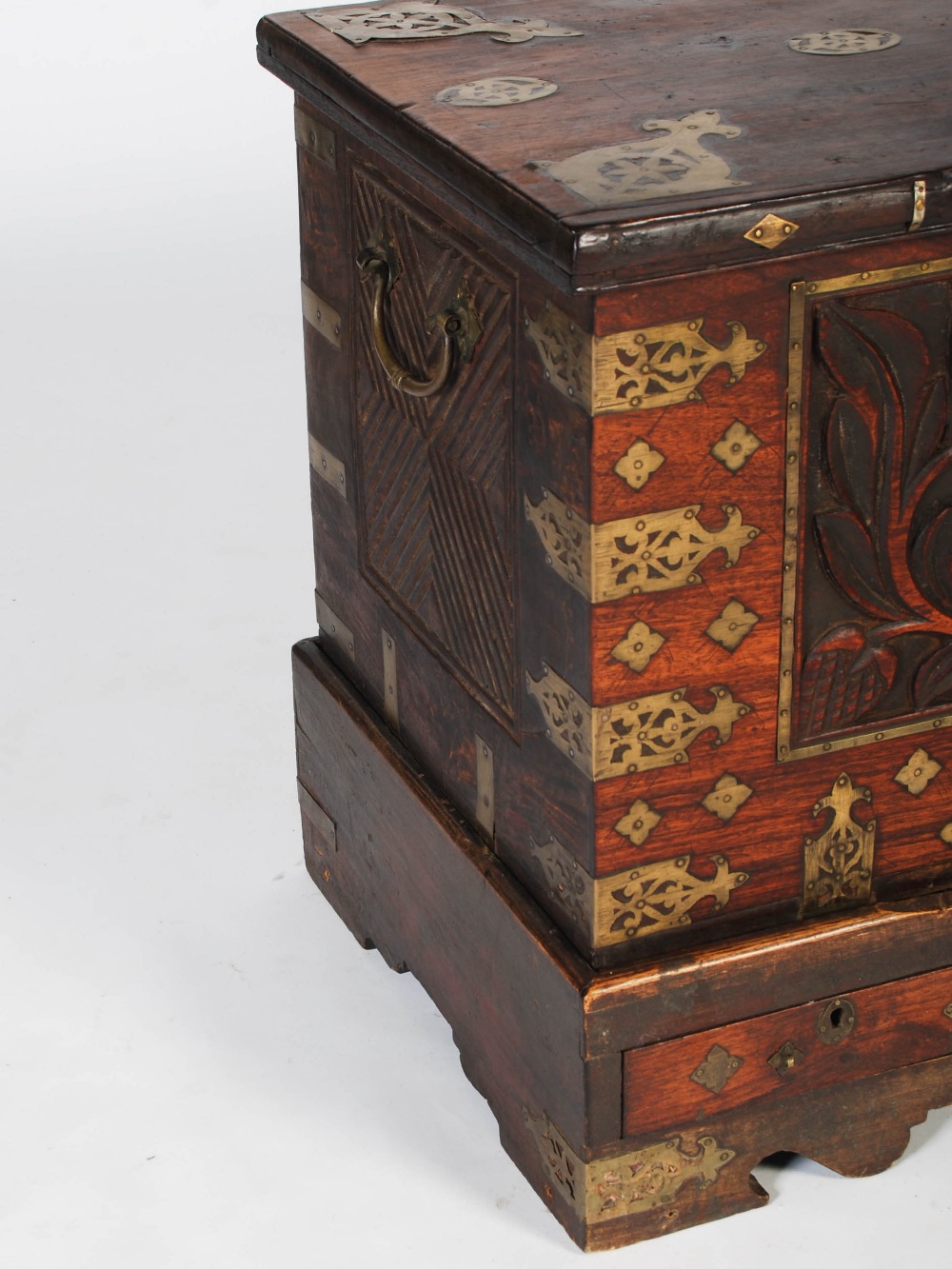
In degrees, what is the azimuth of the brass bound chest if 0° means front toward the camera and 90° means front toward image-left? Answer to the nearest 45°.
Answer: approximately 315°
